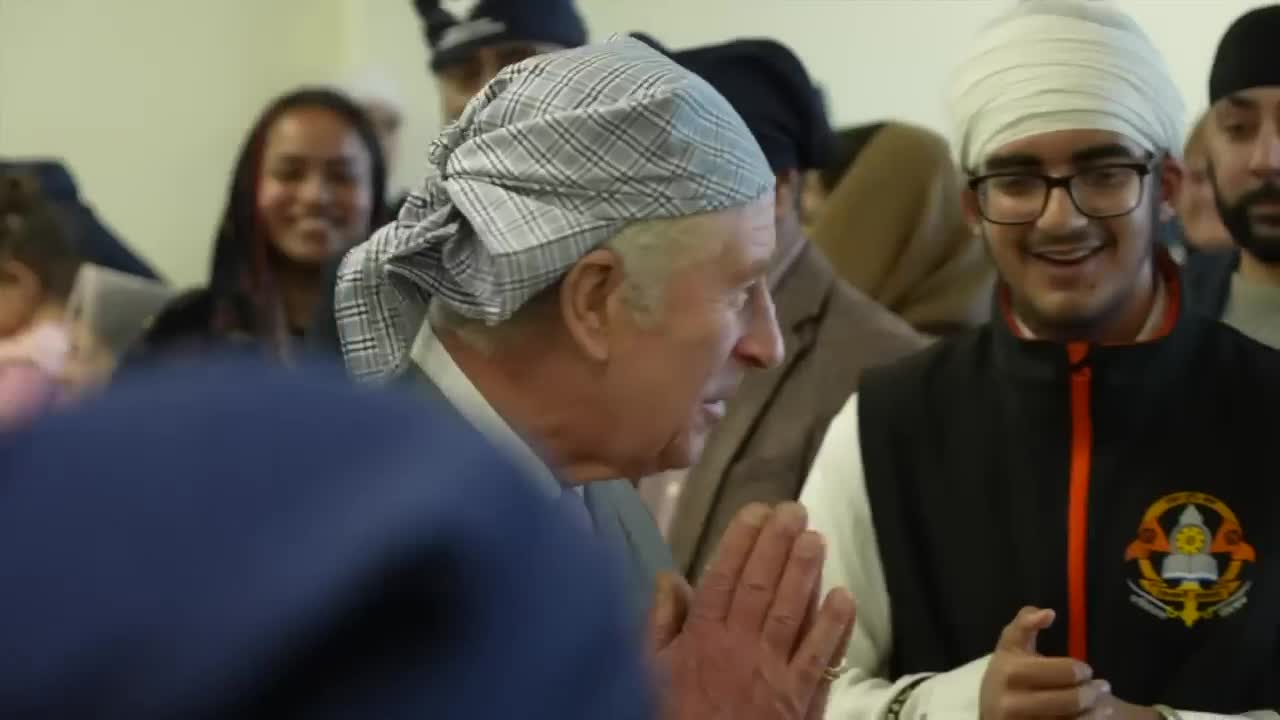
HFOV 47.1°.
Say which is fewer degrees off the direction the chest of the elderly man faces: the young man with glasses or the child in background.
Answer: the young man with glasses

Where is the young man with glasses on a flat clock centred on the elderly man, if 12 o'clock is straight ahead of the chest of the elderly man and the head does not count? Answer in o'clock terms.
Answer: The young man with glasses is roughly at 11 o'clock from the elderly man.

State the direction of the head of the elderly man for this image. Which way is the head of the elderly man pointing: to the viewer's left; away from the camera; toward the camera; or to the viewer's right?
to the viewer's right

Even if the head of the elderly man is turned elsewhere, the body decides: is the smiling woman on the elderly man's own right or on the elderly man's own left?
on the elderly man's own left

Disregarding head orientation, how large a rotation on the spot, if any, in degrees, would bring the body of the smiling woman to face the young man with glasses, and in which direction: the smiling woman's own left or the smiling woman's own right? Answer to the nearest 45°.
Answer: approximately 45° to the smiling woman's own left

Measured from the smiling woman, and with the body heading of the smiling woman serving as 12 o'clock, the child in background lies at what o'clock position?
The child in background is roughly at 4 o'clock from the smiling woman.

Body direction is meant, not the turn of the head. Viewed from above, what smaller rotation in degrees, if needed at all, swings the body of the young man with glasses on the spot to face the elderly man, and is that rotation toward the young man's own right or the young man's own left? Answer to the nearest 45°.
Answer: approximately 45° to the young man's own right

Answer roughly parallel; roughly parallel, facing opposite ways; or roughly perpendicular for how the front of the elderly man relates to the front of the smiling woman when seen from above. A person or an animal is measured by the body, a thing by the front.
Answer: roughly perpendicular

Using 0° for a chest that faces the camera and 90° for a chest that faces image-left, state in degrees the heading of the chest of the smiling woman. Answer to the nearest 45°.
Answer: approximately 0°

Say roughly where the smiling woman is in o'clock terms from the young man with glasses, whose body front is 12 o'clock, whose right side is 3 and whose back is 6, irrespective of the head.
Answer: The smiling woman is roughly at 4 o'clock from the young man with glasses.

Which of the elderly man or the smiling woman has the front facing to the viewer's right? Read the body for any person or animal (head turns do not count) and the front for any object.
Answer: the elderly man

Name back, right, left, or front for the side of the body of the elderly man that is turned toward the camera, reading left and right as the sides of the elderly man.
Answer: right

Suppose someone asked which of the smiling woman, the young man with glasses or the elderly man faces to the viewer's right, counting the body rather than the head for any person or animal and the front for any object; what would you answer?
the elderly man

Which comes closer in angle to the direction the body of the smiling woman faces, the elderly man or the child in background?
the elderly man
